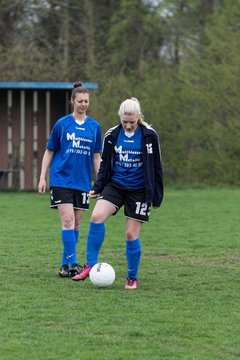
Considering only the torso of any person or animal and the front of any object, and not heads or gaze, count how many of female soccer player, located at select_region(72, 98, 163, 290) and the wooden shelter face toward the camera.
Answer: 2

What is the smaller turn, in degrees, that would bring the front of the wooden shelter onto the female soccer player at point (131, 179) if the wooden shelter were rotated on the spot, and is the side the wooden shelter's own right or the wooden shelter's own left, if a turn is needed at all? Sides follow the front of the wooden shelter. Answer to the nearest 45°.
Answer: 0° — it already faces them

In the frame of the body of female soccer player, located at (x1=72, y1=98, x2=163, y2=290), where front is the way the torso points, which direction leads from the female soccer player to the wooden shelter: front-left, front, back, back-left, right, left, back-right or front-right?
back

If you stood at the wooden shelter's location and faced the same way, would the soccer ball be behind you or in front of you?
in front

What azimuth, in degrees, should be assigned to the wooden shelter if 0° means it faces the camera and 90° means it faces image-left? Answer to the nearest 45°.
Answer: approximately 0°

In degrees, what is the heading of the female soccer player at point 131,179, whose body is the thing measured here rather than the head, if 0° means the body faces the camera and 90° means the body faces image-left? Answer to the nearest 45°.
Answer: approximately 0°

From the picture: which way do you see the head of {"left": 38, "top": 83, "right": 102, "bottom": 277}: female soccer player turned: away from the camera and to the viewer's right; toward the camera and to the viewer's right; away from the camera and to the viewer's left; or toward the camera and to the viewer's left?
toward the camera and to the viewer's right
